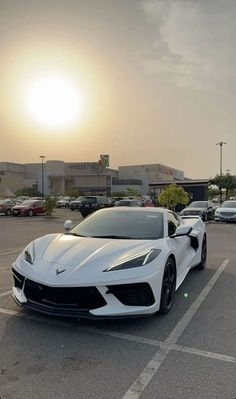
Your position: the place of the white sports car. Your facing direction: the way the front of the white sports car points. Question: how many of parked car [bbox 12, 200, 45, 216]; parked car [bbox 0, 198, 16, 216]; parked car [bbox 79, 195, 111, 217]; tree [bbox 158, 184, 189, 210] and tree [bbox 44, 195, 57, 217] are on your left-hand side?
0

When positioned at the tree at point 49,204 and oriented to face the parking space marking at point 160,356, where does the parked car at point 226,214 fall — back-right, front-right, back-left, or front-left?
front-left

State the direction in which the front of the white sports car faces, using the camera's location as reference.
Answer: facing the viewer and to the left of the viewer

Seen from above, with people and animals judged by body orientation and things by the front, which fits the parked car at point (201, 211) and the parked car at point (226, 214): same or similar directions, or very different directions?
same or similar directions

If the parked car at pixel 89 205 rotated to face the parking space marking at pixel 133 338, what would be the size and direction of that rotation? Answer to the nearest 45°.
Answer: approximately 45° to its left

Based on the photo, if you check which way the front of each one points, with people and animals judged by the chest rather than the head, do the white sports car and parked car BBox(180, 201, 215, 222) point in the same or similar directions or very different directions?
same or similar directions

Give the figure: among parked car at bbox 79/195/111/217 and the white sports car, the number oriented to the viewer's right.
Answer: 0

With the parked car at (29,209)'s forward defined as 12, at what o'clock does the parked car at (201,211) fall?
the parked car at (201,211) is roughly at 9 o'clock from the parked car at (29,209).

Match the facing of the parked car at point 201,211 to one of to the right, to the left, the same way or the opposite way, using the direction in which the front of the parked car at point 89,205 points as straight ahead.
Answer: the same way

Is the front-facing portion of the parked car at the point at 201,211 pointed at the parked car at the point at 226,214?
no

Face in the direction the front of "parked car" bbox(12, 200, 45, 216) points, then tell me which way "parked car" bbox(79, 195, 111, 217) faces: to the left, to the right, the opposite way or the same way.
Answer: the same way

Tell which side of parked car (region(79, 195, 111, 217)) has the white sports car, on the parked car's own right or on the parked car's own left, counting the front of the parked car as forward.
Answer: on the parked car's own left

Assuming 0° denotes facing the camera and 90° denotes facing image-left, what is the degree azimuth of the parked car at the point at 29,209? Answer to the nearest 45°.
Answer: approximately 45°

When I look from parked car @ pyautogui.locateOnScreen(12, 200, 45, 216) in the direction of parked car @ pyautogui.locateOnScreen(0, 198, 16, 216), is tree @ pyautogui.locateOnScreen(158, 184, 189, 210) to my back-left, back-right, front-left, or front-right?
back-right

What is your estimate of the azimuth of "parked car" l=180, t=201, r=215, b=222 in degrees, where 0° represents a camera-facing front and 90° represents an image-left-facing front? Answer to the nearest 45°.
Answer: approximately 45°

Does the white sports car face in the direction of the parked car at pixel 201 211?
no

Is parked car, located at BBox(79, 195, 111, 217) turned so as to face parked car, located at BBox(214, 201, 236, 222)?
no

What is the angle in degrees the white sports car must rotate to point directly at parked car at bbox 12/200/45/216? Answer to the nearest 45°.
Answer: approximately 135° to its right

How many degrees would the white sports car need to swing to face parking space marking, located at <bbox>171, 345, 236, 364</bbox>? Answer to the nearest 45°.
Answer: approximately 90° to its left

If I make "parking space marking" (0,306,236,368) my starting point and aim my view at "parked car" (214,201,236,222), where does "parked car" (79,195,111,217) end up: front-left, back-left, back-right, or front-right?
front-left

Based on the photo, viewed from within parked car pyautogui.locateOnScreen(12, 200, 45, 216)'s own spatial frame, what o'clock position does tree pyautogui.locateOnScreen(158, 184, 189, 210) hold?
The tree is roughly at 8 o'clock from the parked car.
